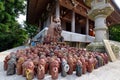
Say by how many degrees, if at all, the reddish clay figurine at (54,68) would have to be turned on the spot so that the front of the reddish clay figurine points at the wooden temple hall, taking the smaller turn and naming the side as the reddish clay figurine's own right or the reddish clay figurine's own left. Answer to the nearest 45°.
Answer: approximately 180°

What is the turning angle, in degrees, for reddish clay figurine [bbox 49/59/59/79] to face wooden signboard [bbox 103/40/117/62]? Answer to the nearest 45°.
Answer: approximately 135° to its left

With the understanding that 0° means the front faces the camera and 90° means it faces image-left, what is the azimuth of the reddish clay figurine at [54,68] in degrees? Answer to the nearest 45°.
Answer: approximately 0°

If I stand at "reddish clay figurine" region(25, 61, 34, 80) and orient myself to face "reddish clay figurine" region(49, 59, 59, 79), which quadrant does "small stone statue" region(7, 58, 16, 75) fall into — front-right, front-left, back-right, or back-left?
back-left

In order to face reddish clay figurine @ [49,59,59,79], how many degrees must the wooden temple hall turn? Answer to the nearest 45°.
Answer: approximately 45° to its right

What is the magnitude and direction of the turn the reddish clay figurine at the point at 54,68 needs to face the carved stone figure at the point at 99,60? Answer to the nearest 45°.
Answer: approximately 135° to its left

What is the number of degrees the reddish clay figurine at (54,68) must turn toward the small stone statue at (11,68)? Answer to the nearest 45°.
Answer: approximately 90° to its right

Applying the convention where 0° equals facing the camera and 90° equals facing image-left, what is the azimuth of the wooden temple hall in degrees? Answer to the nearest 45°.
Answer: approximately 315°
